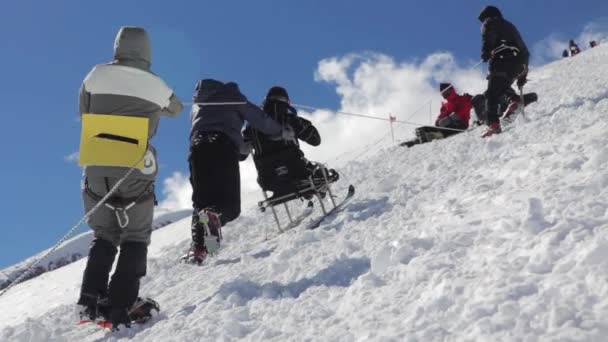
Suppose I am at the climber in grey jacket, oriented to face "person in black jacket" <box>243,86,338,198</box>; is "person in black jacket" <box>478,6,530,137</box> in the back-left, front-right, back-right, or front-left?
front-right

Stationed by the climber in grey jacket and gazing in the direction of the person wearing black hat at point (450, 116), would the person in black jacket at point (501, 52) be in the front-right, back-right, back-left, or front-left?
front-right

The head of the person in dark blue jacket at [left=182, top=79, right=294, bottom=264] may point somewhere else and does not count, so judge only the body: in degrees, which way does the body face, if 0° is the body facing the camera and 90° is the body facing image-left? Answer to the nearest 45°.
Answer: approximately 225°

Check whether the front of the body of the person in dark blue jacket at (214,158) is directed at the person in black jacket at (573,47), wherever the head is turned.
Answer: yes

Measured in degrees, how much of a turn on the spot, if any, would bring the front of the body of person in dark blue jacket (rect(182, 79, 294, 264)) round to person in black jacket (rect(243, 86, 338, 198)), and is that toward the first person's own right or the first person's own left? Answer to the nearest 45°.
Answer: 0° — they already face them

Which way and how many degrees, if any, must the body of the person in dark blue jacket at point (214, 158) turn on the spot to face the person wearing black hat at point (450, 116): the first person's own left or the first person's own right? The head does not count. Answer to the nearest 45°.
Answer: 0° — they already face them

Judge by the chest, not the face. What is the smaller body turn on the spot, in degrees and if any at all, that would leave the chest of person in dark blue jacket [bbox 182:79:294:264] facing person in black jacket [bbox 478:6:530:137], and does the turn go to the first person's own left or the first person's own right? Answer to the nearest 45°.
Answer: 0° — they already face them

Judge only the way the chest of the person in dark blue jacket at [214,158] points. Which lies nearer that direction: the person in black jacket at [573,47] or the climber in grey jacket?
the person in black jacket

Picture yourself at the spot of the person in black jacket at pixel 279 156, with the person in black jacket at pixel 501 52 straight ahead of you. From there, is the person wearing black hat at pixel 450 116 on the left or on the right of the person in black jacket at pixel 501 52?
left

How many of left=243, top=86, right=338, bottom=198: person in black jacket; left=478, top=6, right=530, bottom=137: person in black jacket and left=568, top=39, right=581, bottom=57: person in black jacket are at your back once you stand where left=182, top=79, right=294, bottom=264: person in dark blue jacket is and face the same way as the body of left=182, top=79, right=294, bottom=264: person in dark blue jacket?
0
